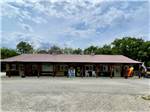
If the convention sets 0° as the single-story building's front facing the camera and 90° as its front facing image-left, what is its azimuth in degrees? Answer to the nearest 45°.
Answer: approximately 0°
